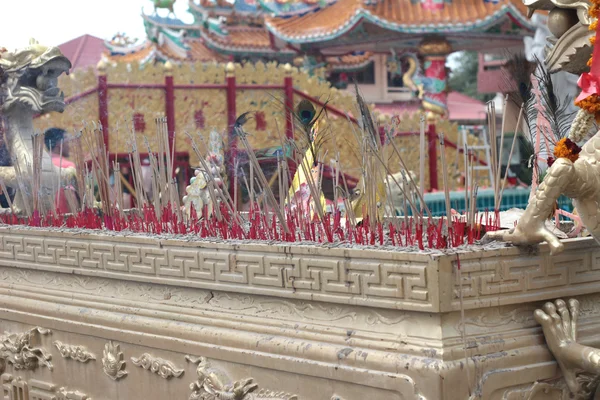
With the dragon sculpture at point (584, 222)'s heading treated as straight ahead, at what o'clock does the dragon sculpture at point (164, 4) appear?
the dragon sculpture at point (164, 4) is roughly at 2 o'clock from the dragon sculpture at point (584, 222).

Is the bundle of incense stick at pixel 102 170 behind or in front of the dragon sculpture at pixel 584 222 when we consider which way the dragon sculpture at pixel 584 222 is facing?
in front

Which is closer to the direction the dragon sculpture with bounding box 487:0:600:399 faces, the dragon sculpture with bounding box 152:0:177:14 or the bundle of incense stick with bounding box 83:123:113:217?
the bundle of incense stick

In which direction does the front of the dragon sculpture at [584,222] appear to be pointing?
to the viewer's left

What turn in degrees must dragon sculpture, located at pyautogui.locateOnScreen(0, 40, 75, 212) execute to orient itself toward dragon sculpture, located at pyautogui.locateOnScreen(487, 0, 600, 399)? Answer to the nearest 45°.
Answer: approximately 45° to its right

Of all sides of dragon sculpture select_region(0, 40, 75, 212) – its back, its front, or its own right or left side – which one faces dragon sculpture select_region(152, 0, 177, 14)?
left
